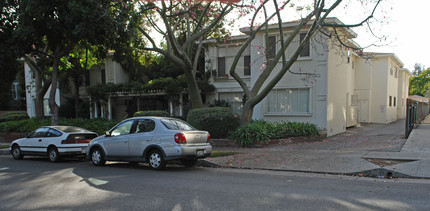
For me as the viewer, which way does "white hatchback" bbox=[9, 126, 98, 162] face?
facing away from the viewer and to the left of the viewer

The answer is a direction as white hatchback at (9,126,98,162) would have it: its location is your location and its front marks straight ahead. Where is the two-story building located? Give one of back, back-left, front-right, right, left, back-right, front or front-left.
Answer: back-right

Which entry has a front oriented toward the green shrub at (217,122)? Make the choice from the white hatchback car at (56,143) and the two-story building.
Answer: the two-story building

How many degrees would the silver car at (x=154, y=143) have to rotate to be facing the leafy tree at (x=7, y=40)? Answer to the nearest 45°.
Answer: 0° — it already faces it

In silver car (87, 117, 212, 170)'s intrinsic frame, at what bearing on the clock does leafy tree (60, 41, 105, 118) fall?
The leafy tree is roughly at 1 o'clock from the silver car.

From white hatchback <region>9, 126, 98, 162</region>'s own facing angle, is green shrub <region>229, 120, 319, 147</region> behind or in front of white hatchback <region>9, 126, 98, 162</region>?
behind

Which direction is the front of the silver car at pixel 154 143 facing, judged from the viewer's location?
facing away from the viewer and to the left of the viewer

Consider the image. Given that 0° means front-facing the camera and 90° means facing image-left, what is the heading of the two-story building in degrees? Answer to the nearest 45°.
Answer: approximately 45°

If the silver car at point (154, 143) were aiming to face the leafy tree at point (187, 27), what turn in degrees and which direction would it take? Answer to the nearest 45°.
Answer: approximately 45° to its right
